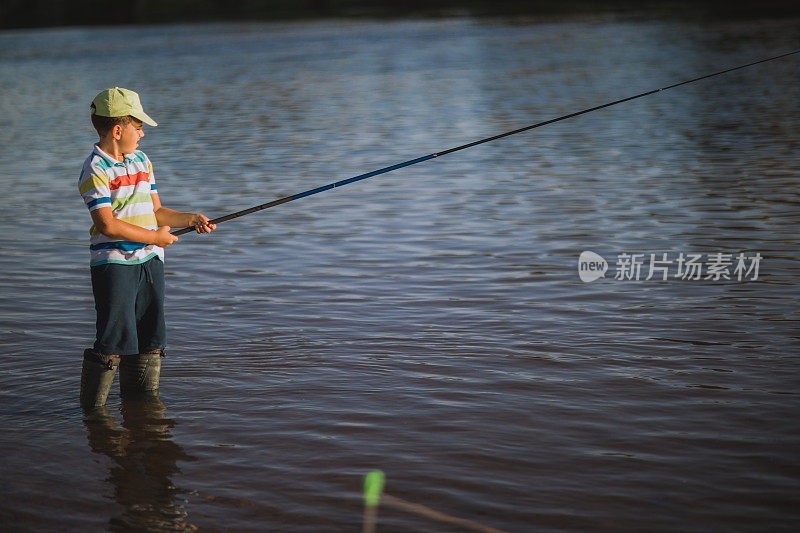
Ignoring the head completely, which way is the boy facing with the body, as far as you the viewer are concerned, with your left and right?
facing the viewer and to the right of the viewer

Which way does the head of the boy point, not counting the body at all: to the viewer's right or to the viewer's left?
to the viewer's right
